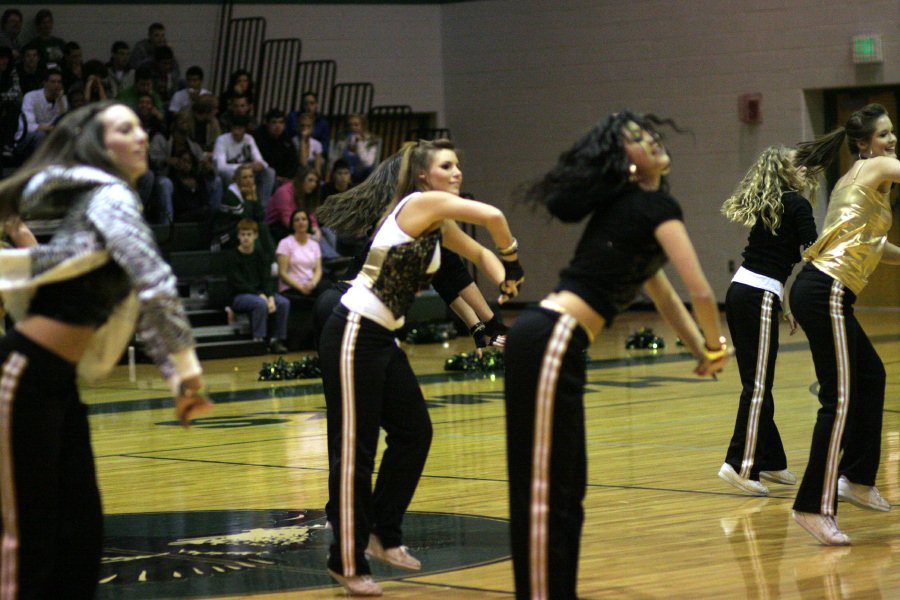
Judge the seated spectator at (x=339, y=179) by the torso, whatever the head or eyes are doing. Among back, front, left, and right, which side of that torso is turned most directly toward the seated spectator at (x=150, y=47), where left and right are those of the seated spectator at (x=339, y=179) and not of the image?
back

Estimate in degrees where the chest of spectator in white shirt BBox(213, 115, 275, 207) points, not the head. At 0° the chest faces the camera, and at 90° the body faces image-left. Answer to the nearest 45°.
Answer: approximately 0°

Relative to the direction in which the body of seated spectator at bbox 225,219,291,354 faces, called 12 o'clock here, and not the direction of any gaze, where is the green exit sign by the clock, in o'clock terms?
The green exit sign is roughly at 10 o'clock from the seated spectator.

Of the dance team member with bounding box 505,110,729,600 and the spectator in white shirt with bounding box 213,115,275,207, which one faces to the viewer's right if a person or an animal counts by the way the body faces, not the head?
the dance team member

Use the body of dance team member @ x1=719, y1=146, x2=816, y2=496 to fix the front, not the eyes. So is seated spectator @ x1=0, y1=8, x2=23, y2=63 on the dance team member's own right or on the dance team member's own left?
on the dance team member's own left

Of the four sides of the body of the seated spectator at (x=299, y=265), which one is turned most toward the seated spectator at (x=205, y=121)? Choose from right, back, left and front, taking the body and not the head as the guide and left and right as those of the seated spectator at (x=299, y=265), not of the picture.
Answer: back

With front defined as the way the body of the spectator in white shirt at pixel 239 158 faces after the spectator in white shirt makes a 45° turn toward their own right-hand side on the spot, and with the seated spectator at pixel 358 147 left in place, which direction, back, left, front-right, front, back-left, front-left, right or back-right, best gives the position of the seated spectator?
back

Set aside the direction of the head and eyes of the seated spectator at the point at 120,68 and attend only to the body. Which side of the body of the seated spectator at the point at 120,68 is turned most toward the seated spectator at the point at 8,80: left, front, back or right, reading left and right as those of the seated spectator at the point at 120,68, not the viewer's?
right

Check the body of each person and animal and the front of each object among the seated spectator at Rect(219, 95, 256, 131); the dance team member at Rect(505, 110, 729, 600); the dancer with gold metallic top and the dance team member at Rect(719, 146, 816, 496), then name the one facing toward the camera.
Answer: the seated spectator
